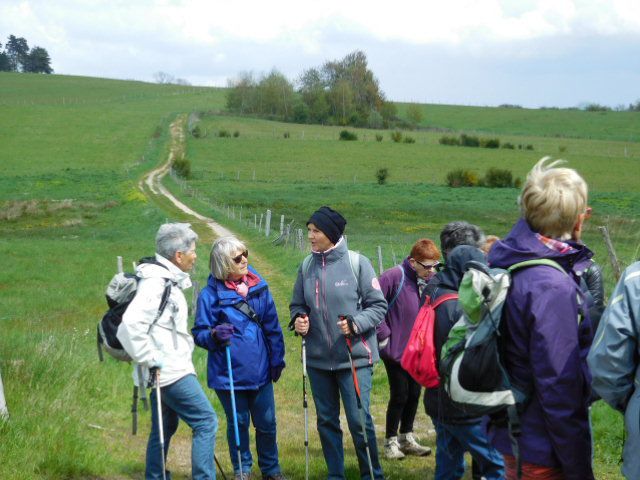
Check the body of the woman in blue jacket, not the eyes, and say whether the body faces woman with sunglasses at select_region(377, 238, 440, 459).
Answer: no

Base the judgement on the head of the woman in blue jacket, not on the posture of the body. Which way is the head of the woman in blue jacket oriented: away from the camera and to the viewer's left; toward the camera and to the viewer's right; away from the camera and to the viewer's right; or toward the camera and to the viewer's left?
toward the camera and to the viewer's right

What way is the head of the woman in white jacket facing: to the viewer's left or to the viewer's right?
to the viewer's right

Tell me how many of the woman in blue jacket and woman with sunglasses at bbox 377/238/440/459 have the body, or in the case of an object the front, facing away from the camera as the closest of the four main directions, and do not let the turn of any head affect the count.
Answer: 0

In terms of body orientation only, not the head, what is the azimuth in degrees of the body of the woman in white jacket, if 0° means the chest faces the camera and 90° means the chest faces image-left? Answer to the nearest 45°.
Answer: approximately 270°

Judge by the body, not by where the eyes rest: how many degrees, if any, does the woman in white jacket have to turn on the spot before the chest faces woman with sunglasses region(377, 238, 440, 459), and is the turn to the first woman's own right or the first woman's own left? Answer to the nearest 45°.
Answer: approximately 45° to the first woman's own left

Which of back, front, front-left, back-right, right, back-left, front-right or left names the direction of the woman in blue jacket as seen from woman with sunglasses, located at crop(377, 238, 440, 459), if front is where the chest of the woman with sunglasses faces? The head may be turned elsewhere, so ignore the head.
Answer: right

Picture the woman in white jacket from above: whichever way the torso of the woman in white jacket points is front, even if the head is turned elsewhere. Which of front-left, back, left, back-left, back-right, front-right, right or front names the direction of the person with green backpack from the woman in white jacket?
front-right

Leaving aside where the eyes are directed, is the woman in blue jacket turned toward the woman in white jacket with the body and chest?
no

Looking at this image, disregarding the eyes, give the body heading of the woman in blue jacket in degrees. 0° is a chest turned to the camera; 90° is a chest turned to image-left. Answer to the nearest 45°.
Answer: approximately 315°
